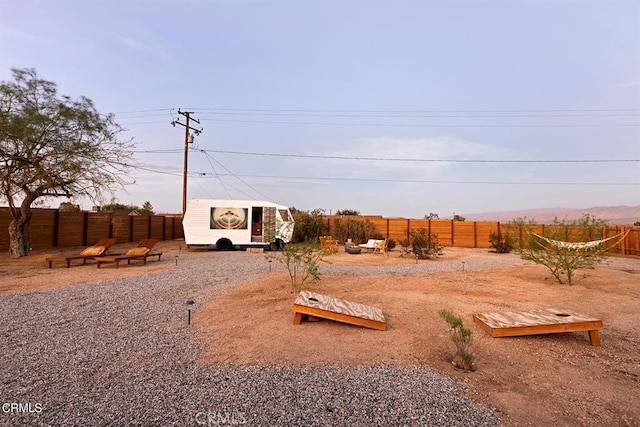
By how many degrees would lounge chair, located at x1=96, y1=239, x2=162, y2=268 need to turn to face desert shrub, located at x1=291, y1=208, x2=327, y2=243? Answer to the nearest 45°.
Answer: approximately 180°

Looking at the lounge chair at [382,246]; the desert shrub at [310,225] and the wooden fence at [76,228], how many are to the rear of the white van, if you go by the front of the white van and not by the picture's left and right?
1

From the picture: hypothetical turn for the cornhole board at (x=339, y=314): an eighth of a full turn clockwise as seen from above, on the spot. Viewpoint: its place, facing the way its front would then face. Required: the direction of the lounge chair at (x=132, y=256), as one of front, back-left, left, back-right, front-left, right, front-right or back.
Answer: back

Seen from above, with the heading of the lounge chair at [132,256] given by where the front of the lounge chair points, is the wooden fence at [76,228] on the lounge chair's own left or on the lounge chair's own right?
on the lounge chair's own right

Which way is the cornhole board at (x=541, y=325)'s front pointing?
to the viewer's left

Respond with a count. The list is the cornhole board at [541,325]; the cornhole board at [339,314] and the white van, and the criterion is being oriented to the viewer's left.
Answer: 1

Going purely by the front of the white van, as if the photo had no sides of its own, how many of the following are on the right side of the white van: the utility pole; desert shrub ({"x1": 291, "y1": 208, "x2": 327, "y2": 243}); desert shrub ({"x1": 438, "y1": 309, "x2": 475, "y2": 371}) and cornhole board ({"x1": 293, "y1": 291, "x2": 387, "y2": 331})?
2

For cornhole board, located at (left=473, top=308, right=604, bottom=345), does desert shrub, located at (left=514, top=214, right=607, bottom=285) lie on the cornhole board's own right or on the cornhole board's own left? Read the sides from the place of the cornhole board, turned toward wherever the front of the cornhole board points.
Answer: on the cornhole board's own right

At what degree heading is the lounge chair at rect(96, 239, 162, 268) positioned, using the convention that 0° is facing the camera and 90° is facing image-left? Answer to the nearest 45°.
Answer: approximately 45°

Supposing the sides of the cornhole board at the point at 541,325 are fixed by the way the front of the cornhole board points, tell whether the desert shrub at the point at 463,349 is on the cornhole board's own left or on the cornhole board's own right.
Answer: on the cornhole board's own left

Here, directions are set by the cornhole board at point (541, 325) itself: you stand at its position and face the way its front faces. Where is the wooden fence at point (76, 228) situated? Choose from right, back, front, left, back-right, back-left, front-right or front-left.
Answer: front

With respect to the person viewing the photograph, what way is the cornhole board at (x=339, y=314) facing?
facing to the right of the viewer

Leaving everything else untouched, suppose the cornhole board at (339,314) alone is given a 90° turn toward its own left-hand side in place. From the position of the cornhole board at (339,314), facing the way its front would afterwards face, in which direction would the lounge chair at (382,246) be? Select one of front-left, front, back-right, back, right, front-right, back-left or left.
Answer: front

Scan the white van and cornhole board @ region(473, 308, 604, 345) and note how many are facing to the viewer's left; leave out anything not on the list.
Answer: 1

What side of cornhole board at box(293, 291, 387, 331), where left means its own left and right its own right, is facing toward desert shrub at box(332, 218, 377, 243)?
left

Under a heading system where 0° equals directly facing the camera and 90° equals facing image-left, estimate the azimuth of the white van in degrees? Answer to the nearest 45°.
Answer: approximately 270°

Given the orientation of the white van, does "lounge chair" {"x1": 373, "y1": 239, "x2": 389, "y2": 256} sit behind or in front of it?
in front
